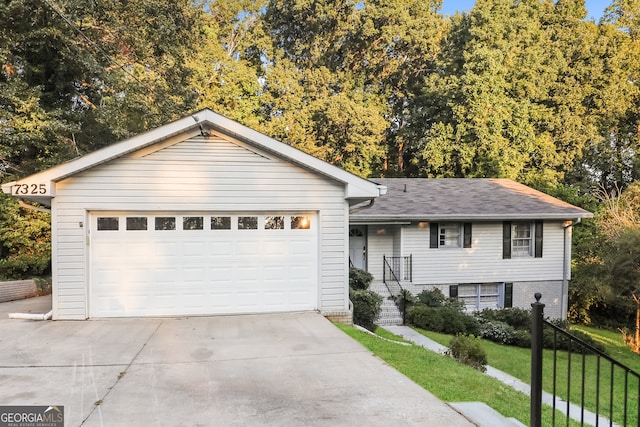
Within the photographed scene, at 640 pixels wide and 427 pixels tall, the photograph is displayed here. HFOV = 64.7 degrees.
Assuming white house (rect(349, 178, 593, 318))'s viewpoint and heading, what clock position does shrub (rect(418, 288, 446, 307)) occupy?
The shrub is roughly at 1 o'clock from the white house.

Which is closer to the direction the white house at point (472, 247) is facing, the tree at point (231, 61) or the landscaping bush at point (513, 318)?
the landscaping bush

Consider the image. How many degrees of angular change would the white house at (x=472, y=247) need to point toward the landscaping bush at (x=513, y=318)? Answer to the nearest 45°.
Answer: approximately 45° to its left

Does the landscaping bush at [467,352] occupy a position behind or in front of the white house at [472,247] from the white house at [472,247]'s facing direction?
in front

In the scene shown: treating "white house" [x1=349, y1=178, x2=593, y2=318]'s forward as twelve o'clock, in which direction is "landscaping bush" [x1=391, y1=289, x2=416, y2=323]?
The landscaping bush is roughly at 1 o'clock from the white house.

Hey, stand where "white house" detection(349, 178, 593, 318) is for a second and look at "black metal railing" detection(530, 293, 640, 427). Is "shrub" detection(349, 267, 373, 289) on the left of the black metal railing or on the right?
right

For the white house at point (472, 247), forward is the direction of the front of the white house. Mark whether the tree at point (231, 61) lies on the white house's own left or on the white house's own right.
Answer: on the white house's own right

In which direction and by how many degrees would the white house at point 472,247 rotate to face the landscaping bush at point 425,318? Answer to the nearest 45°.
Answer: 0° — it already faces it

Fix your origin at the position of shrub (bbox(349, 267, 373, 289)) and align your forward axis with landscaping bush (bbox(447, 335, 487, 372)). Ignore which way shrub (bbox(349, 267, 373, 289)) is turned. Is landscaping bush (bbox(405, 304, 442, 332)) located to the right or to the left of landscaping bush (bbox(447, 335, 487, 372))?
left

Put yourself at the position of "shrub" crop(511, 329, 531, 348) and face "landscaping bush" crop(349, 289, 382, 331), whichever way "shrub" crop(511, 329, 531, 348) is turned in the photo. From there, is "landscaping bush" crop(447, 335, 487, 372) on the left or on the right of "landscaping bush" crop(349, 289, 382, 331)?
left

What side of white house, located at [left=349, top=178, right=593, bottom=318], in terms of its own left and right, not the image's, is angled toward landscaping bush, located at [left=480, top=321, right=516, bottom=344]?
front

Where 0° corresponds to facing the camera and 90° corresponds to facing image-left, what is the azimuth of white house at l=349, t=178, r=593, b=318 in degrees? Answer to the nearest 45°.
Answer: approximately 0°
